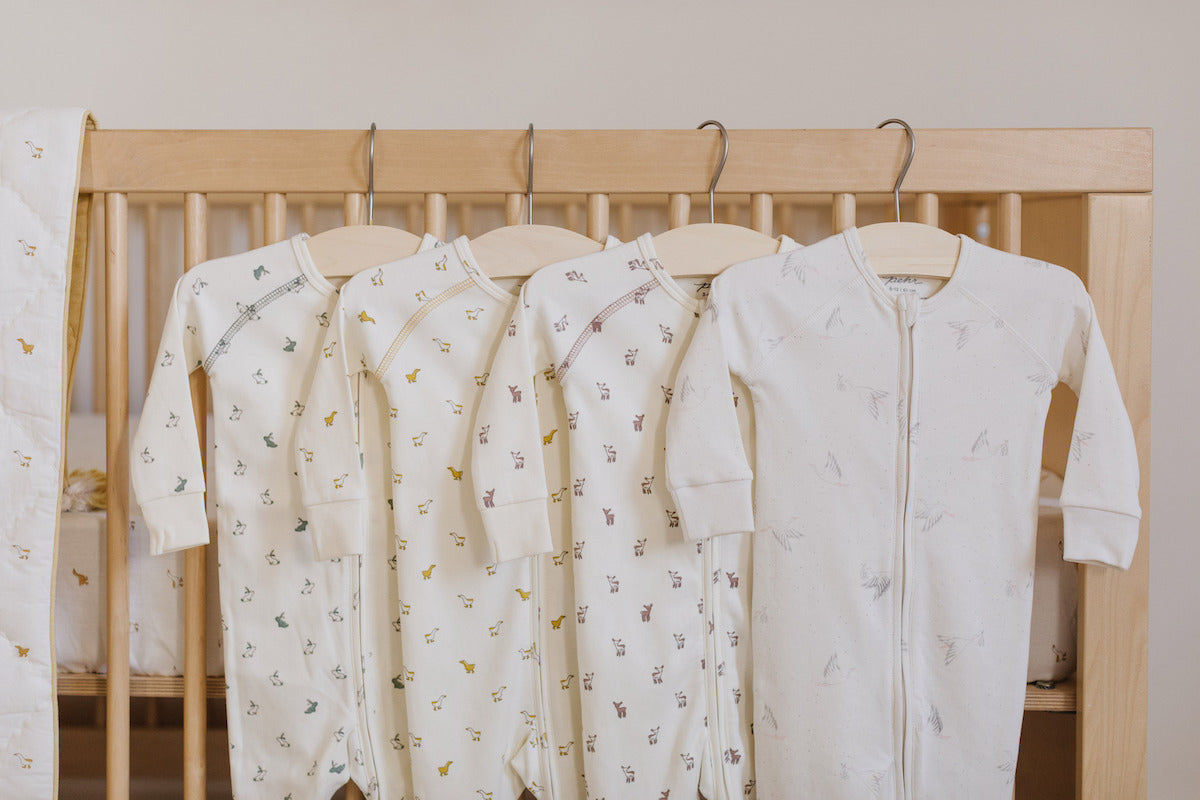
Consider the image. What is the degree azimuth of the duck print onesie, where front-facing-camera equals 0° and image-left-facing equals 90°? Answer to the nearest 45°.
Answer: approximately 0°

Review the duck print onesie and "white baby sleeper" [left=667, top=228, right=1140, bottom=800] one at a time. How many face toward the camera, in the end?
2

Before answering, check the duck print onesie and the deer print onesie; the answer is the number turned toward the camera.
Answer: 2
